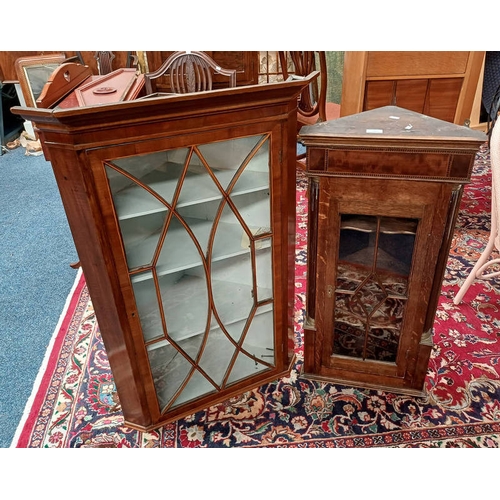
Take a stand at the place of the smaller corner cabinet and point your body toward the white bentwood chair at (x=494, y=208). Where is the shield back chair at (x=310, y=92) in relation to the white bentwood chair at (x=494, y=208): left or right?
left

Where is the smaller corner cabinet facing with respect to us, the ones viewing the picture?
facing the viewer

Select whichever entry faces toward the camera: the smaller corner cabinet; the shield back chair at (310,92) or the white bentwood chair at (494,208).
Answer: the smaller corner cabinet

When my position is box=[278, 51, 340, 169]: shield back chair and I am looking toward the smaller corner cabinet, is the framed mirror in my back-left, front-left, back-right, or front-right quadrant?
back-right
